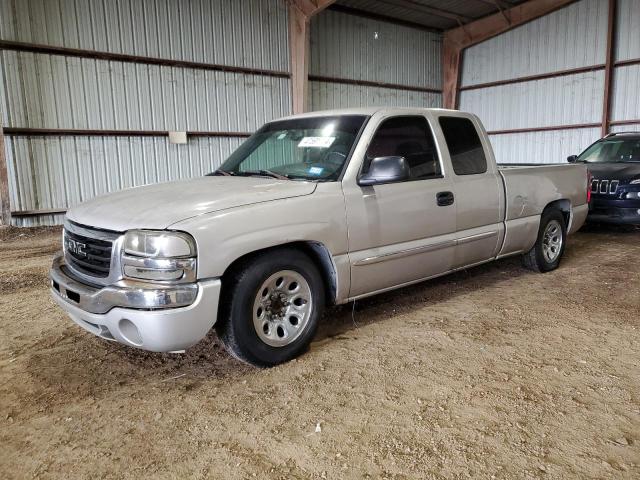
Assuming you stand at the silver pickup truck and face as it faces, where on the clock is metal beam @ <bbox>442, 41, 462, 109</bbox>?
The metal beam is roughly at 5 o'clock from the silver pickup truck.

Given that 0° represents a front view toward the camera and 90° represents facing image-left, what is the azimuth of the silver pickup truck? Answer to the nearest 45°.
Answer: approximately 45°
